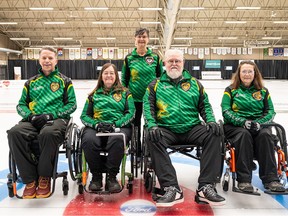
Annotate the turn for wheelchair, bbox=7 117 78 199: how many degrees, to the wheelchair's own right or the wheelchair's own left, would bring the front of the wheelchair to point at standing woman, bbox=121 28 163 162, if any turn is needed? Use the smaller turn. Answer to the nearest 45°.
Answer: approximately 135° to the wheelchair's own left

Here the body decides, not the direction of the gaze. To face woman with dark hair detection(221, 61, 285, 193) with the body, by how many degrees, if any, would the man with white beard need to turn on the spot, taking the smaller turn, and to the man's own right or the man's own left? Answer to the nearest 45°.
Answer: approximately 90° to the man's own left

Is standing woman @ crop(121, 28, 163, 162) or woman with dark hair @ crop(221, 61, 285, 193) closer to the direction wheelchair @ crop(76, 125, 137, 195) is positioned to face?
the woman with dark hair

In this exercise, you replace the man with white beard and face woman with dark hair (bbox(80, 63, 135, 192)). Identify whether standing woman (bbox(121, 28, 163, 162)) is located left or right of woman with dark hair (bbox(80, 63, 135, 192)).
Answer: right

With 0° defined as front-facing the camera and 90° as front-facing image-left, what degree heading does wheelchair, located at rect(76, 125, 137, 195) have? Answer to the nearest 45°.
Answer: approximately 0°

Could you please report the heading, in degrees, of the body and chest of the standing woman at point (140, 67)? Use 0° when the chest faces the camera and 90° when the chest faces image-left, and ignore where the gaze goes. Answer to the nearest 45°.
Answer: approximately 0°

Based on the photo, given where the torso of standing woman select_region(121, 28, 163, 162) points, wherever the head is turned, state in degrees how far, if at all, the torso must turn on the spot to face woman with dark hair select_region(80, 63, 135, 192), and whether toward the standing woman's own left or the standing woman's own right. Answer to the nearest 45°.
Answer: approximately 45° to the standing woman's own right

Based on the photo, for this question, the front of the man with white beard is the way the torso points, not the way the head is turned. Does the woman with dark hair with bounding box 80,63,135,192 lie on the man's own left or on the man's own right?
on the man's own right

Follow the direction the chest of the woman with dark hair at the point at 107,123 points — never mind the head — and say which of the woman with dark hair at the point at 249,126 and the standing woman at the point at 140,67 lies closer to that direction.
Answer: the woman with dark hair

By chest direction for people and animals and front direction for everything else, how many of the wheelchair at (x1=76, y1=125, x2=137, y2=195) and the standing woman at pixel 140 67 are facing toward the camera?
2

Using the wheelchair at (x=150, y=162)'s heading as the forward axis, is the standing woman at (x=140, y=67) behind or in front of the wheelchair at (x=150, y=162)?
behind
